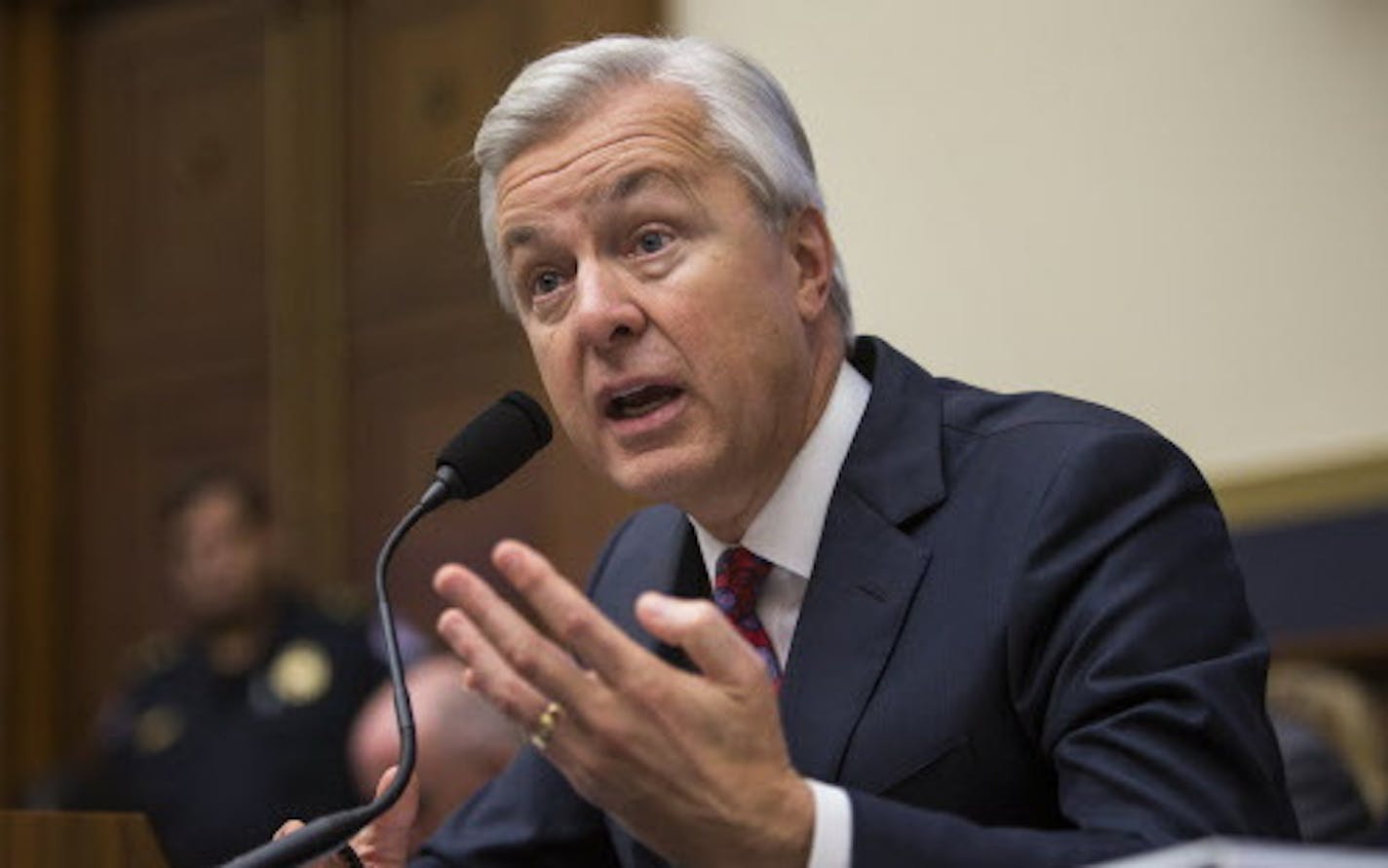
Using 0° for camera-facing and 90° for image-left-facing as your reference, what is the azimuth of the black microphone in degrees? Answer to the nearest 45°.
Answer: approximately 270°

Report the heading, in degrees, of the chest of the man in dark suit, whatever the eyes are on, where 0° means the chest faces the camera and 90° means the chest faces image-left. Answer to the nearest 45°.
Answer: approximately 45°

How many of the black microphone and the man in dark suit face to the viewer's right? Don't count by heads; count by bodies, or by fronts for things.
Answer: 1

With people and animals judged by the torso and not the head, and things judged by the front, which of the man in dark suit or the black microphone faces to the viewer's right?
the black microphone
